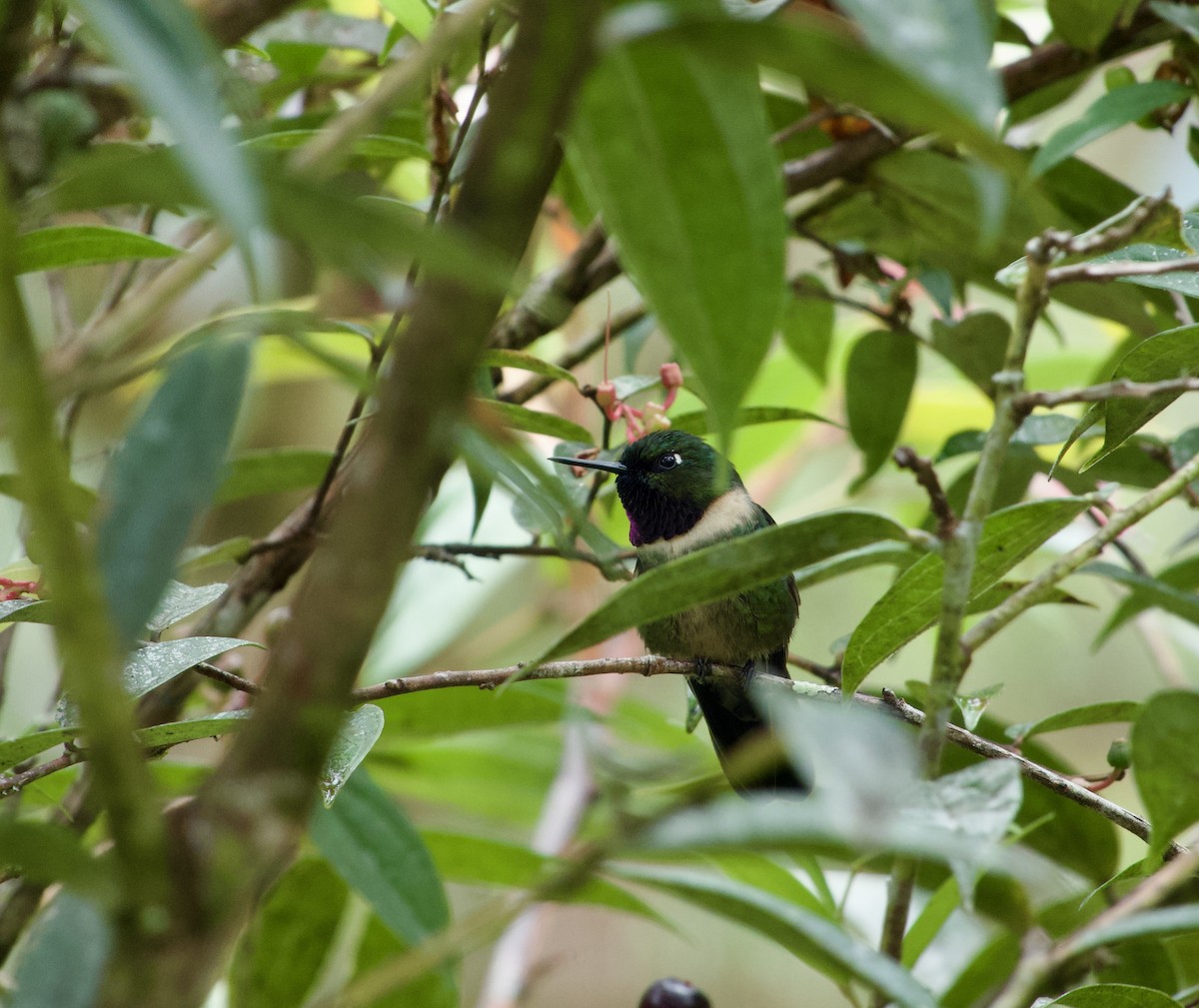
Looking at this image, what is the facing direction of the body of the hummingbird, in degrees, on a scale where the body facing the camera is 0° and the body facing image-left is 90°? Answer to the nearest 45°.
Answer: approximately 45°

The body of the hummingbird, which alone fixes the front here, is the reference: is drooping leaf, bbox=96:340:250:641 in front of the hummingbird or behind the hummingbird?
in front

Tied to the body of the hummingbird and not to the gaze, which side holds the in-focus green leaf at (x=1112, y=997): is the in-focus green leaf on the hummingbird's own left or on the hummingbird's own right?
on the hummingbird's own left

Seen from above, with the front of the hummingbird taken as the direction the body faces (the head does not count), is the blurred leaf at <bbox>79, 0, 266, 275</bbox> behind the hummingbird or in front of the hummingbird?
in front

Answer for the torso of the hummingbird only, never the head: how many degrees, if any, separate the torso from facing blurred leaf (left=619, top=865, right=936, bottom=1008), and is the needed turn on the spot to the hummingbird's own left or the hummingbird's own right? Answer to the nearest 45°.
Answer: approximately 45° to the hummingbird's own left

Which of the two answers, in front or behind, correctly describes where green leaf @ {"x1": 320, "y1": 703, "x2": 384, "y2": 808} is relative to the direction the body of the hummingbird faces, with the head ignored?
in front
